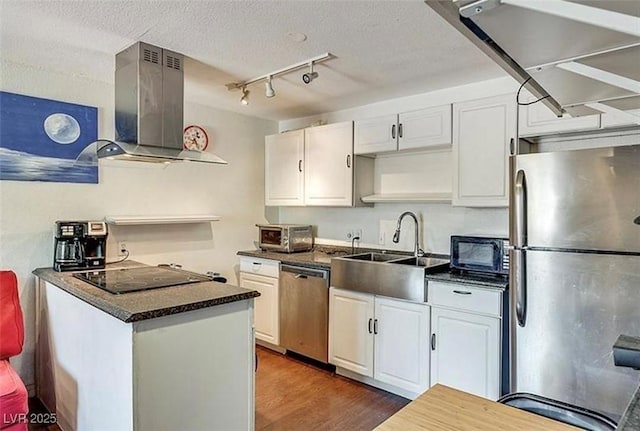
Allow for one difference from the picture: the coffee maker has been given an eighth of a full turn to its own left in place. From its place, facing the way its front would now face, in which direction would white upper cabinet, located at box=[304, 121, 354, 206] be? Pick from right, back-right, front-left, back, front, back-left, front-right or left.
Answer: front-left

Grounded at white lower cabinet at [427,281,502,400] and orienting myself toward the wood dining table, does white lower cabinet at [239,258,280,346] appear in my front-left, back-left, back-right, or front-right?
back-right

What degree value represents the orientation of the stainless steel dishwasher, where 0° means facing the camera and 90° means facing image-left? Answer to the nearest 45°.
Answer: approximately 45°

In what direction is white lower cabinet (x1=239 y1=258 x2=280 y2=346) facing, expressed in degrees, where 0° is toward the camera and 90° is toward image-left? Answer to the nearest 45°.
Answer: approximately 45°

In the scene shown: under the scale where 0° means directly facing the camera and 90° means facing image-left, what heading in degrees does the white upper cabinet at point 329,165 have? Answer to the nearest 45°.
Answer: approximately 45°
